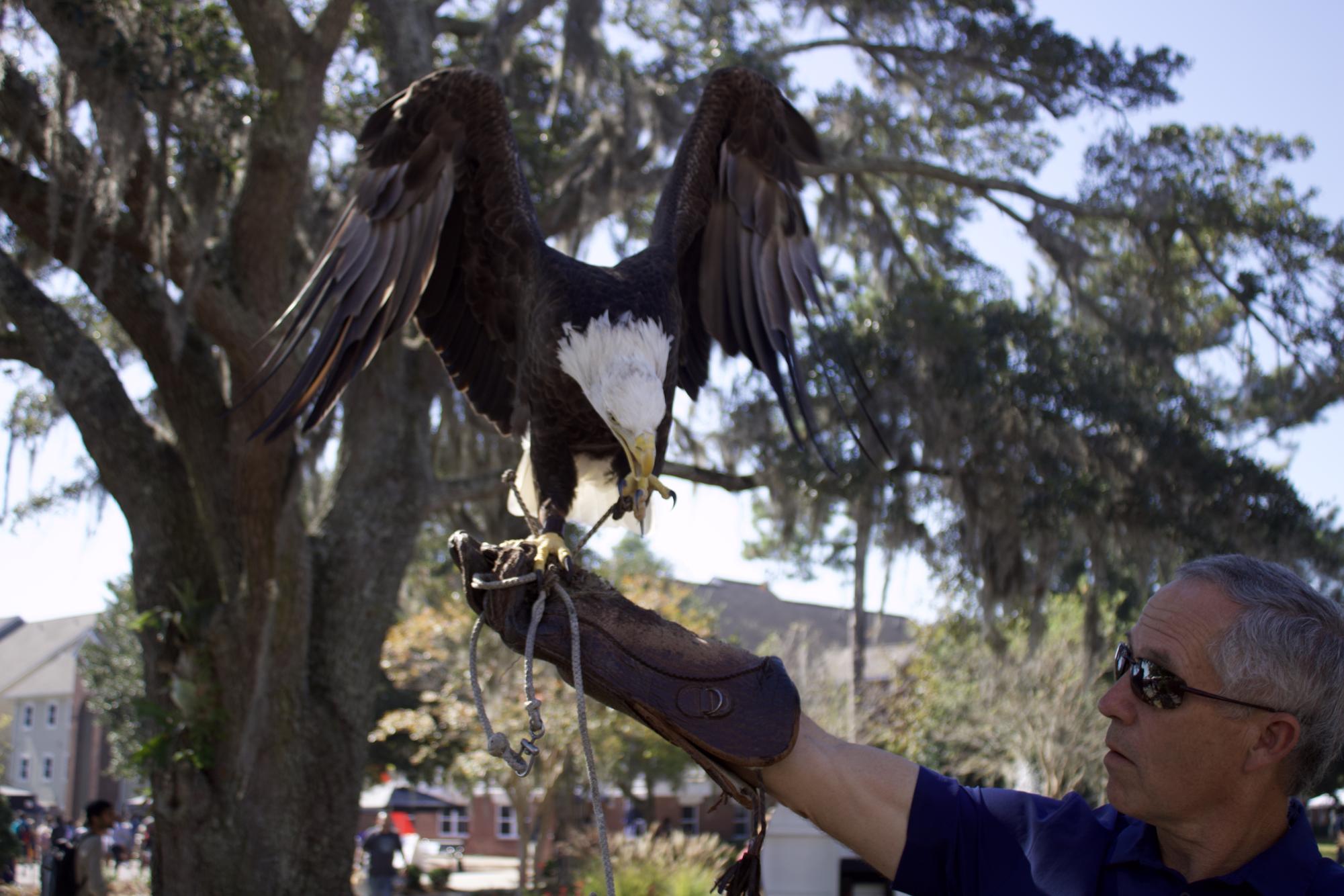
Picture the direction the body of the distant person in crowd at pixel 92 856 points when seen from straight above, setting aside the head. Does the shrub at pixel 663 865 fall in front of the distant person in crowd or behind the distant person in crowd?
in front

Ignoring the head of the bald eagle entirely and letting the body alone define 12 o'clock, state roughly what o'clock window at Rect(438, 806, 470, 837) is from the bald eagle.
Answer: The window is roughly at 6 o'clock from the bald eagle.

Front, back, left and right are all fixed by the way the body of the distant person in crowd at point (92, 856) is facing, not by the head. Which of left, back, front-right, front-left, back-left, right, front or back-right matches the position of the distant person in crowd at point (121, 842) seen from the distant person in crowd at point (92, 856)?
left

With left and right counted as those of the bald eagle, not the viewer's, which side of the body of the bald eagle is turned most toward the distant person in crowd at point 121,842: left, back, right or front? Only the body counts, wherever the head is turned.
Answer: back

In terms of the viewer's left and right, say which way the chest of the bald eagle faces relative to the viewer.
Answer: facing the viewer

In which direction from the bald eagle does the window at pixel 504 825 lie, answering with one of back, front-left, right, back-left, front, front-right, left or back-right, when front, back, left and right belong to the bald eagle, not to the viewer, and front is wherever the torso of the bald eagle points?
back

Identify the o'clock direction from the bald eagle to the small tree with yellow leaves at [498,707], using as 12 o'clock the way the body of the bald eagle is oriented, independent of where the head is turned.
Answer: The small tree with yellow leaves is roughly at 6 o'clock from the bald eagle.

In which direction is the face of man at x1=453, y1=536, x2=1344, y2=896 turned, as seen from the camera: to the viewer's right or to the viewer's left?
to the viewer's left

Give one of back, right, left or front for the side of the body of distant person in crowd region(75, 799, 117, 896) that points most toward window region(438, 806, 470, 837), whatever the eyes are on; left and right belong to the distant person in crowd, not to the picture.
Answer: left

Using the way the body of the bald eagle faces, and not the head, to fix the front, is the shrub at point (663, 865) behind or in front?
behind
